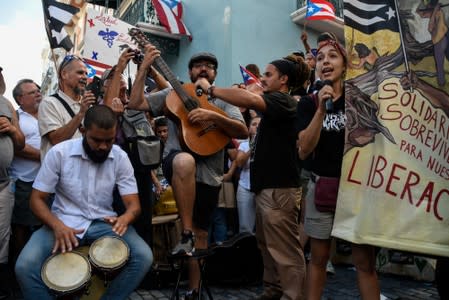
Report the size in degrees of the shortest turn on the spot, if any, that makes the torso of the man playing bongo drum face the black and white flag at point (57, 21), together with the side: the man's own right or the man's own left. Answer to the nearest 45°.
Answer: approximately 180°

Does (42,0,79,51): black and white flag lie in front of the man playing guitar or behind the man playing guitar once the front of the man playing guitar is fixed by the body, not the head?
behind

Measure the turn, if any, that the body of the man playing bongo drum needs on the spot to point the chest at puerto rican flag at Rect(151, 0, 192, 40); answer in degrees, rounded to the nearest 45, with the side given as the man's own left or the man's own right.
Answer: approximately 180°

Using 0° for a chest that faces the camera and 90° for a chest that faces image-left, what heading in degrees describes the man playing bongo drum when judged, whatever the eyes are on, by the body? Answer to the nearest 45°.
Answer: approximately 0°

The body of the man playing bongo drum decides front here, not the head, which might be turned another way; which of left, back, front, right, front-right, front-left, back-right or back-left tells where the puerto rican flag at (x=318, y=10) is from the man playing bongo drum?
back-left

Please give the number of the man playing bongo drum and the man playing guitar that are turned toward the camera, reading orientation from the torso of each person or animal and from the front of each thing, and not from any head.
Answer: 2

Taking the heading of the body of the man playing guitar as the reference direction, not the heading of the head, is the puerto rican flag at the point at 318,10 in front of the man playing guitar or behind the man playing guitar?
behind

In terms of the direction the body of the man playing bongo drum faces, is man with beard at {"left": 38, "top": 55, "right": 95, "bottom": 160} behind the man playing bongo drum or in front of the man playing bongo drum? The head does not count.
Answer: behind

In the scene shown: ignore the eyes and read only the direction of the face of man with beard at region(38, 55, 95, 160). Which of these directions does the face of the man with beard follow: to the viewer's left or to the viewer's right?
to the viewer's right
